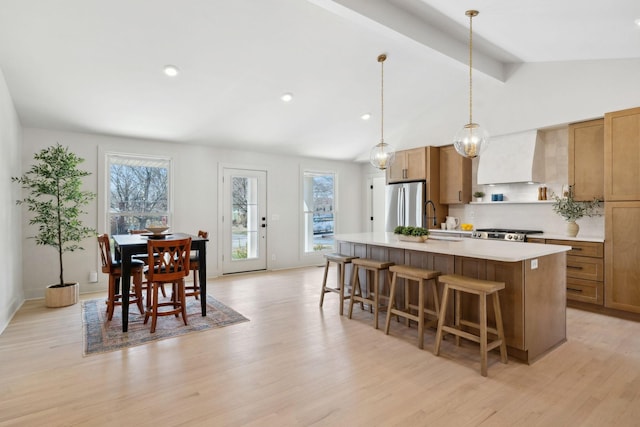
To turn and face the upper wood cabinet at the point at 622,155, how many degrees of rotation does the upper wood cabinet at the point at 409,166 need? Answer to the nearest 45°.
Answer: approximately 90° to its left

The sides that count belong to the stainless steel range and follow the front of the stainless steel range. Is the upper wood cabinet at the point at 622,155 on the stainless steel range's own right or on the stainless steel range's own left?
on the stainless steel range's own left

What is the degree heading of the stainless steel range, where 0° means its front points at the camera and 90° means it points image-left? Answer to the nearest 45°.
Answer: approximately 45°

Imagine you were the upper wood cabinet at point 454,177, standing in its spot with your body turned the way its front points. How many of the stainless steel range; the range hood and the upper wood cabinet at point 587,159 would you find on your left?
3

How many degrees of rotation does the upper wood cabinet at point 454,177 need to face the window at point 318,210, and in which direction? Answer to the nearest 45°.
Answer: approximately 45° to its right

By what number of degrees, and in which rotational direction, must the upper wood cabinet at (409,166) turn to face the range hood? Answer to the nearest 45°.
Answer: approximately 90° to its left

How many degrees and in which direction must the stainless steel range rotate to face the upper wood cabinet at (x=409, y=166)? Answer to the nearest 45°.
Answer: approximately 90° to its right

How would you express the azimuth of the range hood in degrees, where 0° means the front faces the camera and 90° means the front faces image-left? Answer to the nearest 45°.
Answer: approximately 45°

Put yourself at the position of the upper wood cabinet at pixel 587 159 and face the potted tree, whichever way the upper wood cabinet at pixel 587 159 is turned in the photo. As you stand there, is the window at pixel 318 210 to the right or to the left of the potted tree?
right

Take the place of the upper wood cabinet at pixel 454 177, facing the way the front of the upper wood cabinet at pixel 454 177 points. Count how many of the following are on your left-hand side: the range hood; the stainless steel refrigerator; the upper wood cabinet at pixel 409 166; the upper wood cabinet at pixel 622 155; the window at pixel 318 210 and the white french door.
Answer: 2

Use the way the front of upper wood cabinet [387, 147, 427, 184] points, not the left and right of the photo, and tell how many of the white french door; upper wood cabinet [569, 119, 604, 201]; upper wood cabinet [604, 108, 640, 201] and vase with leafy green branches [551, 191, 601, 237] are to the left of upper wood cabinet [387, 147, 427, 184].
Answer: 3

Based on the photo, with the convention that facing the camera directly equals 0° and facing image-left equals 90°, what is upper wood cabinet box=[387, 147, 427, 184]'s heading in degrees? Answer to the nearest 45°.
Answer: approximately 45°
